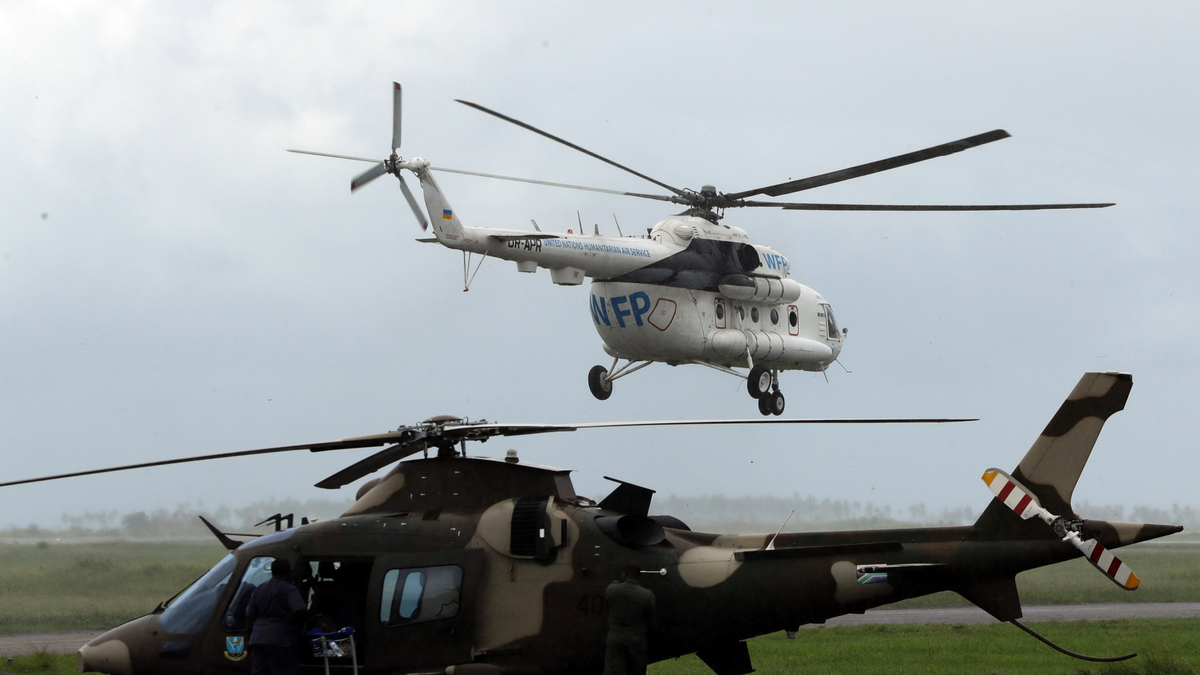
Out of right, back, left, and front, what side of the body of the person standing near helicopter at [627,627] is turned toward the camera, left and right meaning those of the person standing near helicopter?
back

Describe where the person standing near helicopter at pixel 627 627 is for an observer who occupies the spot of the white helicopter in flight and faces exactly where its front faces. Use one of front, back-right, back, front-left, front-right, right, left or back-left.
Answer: back-right

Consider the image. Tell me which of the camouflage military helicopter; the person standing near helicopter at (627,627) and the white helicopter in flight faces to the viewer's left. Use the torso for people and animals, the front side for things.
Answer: the camouflage military helicopter

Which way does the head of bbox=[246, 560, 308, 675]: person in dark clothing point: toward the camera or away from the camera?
away from the camera

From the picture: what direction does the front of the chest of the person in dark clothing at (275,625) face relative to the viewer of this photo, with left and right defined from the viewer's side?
facing away from the viewer

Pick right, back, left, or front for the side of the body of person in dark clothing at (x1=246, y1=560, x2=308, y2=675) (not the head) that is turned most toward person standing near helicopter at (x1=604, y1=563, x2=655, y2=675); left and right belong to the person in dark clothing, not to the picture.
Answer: right

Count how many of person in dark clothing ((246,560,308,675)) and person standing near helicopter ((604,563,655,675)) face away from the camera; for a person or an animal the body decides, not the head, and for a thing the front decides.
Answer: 2

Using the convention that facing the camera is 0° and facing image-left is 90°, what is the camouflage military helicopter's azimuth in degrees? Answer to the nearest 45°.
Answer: approximately 90°

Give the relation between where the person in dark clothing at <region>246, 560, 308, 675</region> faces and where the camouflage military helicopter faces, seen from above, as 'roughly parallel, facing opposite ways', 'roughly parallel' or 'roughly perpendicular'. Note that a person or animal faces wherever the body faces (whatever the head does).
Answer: roughly perpendicular

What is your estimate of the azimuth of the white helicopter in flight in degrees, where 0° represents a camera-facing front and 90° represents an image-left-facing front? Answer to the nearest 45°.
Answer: approximately 225°

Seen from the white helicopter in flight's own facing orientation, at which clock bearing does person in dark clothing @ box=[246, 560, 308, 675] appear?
The person in dark clothing is roughly at 5 o'clock from the white helicopter in flight.

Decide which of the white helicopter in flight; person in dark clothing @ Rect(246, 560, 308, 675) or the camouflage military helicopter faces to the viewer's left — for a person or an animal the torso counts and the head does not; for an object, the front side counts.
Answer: the camouflage military helicopter

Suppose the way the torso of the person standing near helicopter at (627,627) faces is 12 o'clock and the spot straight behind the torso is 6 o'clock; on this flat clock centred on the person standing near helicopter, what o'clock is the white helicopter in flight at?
The white helicopter in flight is roughly at 12 o'clock from the person standing near helicopter.

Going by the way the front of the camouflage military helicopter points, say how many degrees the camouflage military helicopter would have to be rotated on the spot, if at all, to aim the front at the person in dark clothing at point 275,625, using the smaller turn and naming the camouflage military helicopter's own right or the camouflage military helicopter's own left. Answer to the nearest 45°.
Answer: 0° — it already faces them

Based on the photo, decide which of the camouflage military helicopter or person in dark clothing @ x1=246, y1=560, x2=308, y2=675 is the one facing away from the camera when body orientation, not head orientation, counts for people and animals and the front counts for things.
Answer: the person in dark clothing

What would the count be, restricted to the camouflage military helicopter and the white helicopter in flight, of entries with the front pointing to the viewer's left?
1
